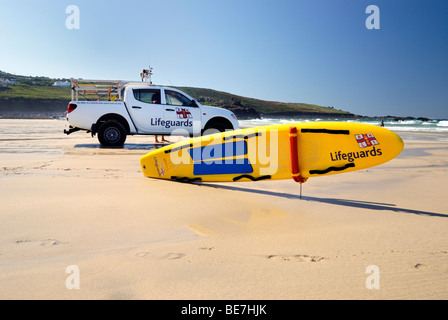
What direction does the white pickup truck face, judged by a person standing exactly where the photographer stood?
facing to the right of the viewer
